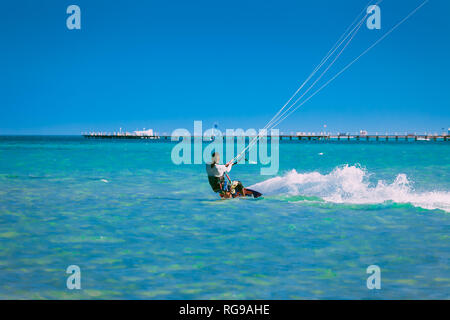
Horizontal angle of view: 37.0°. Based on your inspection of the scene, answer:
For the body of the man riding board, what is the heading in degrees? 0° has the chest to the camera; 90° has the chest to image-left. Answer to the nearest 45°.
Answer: approximately 270°

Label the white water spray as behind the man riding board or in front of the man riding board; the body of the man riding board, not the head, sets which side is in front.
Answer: in front
